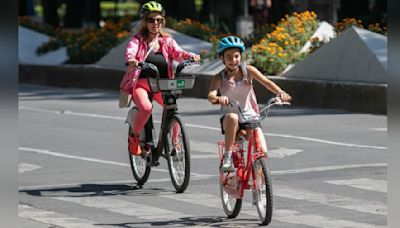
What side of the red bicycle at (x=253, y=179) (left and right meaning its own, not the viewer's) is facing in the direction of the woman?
back

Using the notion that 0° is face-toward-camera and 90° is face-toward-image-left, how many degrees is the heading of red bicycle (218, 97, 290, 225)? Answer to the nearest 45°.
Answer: approximately 315°
